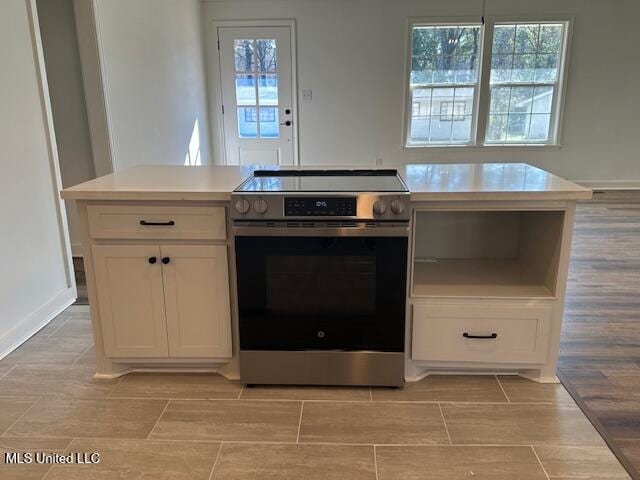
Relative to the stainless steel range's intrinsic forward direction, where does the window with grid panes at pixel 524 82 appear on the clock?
The window with grid panes is roughly at 7 o'clock from the stainless steel range.

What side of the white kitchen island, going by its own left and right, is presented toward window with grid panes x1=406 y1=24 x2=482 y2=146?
back

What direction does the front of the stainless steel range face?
toward the camera

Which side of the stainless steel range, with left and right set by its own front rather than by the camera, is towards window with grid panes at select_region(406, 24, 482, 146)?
back

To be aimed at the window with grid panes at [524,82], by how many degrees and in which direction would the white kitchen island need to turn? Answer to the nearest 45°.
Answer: approximately 135° to its left
